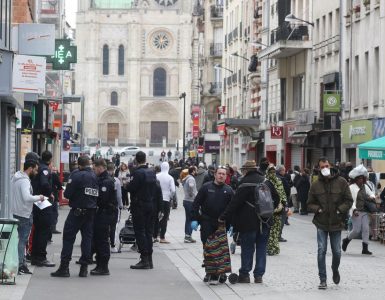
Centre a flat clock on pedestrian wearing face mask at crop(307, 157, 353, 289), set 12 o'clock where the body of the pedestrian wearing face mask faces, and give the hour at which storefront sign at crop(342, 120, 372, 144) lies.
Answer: The storefront sign is roughly at 6 o'clock from the pedestrian wearing face mask.

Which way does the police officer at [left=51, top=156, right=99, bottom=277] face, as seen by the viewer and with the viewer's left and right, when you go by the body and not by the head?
facing away from the viewer and to the left of the viewer

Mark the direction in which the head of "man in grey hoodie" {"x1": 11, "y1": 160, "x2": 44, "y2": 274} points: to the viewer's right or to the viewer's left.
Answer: to the viewer's right

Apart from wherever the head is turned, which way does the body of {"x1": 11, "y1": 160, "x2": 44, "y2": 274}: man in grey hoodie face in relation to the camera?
to the viewer's right
